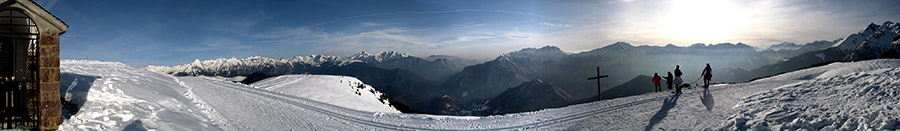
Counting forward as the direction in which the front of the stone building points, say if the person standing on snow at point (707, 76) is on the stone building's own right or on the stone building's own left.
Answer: on the stone building's own left

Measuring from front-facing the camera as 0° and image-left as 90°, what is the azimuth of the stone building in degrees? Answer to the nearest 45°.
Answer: approximately 0°
